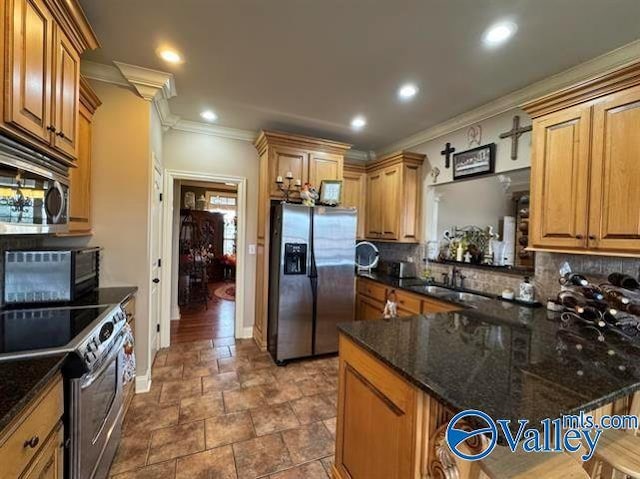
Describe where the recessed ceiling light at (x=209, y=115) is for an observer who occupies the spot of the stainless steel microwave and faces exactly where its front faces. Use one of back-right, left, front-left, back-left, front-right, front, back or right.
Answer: left

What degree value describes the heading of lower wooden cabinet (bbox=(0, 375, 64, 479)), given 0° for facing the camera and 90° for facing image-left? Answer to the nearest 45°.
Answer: approximately 270°

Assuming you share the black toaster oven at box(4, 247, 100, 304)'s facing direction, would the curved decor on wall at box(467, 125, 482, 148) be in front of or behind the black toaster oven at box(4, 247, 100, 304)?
in front

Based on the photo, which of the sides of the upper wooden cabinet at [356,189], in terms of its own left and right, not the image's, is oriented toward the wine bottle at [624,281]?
front

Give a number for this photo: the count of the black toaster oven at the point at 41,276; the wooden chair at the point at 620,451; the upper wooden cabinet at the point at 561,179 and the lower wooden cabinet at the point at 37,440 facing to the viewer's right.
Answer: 2

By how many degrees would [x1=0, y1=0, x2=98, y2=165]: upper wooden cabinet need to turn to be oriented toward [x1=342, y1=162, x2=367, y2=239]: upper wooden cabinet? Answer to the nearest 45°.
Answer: approximately 45° to its left

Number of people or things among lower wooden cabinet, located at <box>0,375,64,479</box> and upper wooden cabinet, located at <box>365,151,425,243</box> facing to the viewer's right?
1

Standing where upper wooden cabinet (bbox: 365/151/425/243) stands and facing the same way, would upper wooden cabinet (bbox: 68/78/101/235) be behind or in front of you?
in front

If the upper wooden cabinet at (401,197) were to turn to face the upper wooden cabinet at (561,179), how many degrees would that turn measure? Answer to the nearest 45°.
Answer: approximately 90° to its left

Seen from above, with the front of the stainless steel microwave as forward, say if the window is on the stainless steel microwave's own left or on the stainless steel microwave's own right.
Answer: on the stainless steel microwave's own left

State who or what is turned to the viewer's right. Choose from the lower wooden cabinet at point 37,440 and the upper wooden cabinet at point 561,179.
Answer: the lower wooden cabinet
